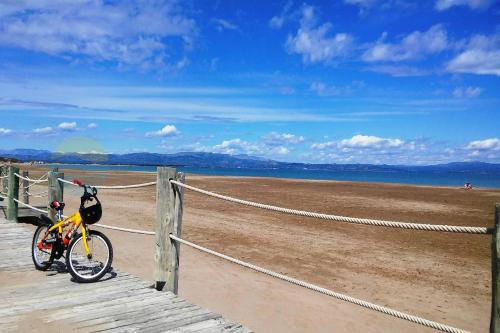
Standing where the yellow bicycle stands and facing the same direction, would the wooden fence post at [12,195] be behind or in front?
behind

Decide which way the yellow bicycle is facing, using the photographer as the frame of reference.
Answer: facing the viewer and to the right of the viewer

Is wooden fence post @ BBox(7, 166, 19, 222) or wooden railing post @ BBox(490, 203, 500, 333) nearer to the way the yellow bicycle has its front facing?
the wooden railing post

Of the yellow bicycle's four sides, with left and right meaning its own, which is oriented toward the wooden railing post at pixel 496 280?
front
